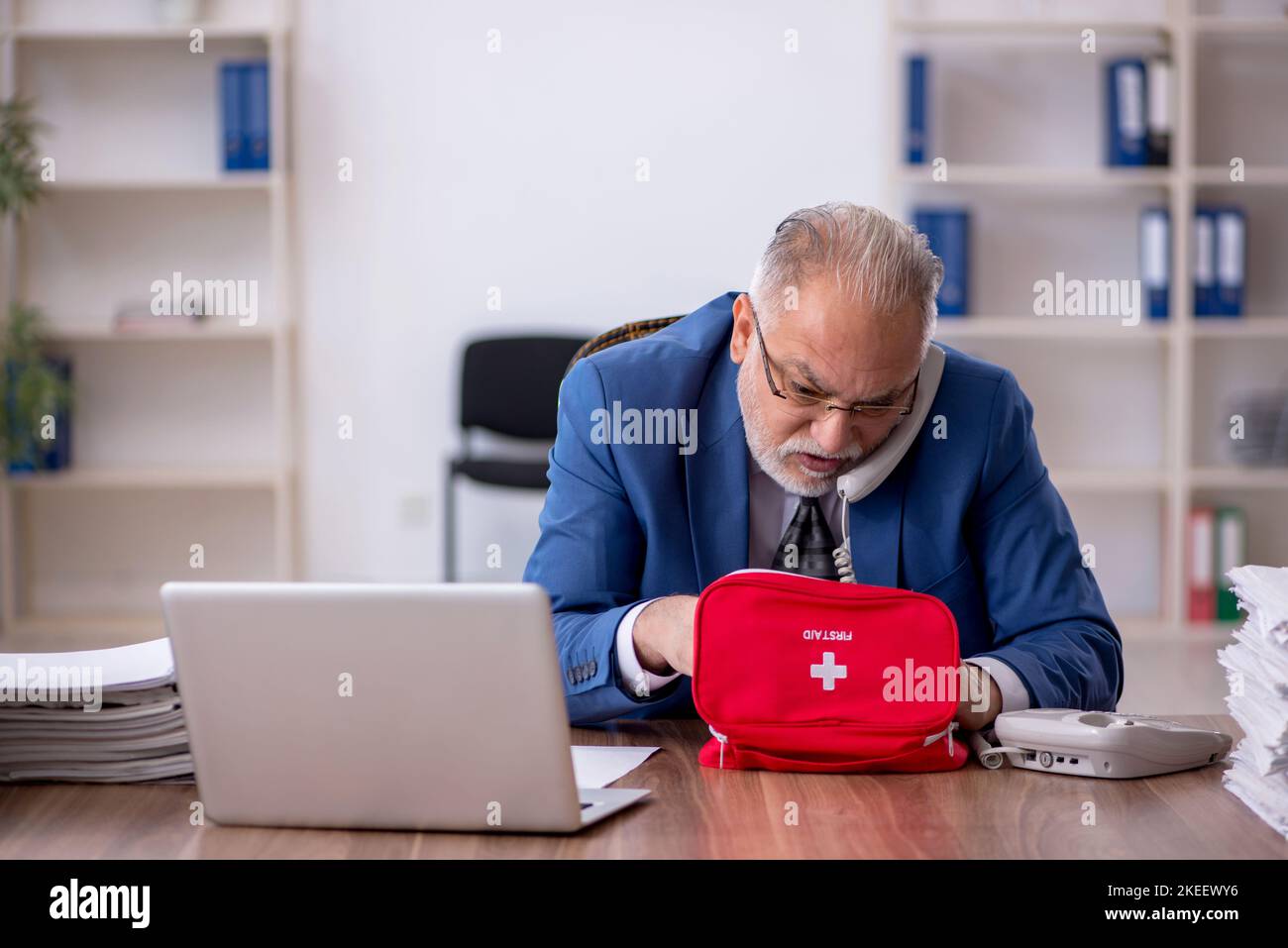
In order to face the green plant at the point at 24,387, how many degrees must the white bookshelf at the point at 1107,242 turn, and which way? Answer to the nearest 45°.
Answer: approximately 45° to its right

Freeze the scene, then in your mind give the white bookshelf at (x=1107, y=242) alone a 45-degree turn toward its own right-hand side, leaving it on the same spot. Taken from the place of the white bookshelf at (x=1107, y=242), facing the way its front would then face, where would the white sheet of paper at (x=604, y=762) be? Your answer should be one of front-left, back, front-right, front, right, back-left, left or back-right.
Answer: front-left

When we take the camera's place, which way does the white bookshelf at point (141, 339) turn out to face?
facing the viewer

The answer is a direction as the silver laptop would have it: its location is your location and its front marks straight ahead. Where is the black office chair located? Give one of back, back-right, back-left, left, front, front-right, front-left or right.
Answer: front-left

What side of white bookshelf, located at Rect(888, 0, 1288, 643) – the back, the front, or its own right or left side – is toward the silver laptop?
front

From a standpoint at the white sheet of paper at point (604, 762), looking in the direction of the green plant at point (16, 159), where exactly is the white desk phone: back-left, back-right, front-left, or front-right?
back-right

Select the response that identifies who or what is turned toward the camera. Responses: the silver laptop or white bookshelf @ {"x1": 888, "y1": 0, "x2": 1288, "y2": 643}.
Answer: the white bookshelf

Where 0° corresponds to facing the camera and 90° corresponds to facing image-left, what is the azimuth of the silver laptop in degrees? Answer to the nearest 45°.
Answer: approximately 225°

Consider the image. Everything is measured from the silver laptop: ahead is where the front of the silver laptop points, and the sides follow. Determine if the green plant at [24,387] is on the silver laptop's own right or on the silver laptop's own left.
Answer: on the silver laptop's own left

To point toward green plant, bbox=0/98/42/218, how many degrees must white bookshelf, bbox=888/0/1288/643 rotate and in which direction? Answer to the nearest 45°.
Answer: approximately 45° to its right

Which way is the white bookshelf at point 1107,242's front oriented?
toward the camera

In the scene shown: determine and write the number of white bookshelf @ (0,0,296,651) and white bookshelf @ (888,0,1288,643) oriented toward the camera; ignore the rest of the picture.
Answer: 2

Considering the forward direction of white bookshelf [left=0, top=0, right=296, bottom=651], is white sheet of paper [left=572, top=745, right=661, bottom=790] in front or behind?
in front
